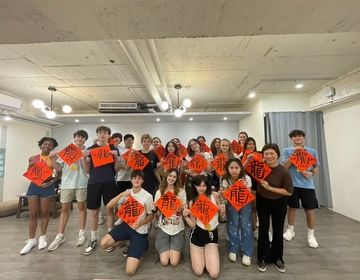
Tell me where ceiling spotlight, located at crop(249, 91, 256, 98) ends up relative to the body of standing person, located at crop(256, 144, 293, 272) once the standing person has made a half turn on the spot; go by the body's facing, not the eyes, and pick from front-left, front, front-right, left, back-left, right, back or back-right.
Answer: front-left

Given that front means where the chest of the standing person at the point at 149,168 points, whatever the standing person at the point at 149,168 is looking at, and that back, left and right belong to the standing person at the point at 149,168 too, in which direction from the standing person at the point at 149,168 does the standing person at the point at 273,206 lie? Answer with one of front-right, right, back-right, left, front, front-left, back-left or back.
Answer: front-left

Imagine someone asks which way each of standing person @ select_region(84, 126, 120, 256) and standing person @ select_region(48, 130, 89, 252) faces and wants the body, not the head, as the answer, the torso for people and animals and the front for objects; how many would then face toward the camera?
2

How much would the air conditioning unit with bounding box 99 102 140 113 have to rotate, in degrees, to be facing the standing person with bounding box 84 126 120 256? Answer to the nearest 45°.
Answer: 0° — it already faces them

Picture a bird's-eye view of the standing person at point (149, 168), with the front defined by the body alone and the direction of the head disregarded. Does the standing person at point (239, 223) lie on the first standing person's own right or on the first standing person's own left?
on the first standing person's own left

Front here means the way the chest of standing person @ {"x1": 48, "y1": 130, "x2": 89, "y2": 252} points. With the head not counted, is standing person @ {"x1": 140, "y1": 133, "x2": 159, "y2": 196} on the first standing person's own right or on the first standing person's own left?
on the first standing person's own left

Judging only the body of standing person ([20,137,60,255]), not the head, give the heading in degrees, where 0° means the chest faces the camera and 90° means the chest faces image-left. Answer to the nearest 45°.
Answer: approximately 0°
